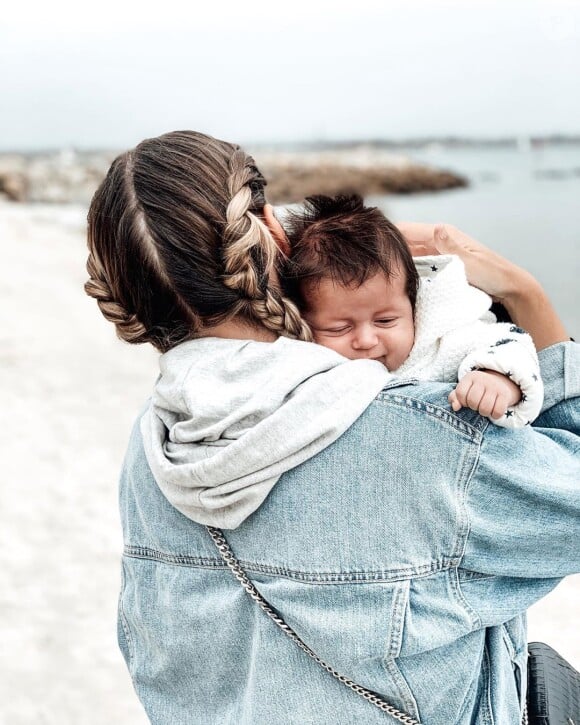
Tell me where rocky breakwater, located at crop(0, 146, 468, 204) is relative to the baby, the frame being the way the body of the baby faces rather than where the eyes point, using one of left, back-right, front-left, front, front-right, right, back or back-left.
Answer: back

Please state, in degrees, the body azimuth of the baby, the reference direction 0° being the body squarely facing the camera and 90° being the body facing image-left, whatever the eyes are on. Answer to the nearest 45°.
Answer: approximately 0°

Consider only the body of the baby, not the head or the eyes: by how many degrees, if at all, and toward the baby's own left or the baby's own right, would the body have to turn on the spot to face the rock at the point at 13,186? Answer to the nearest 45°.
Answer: approximately 135° to the baby's own right
